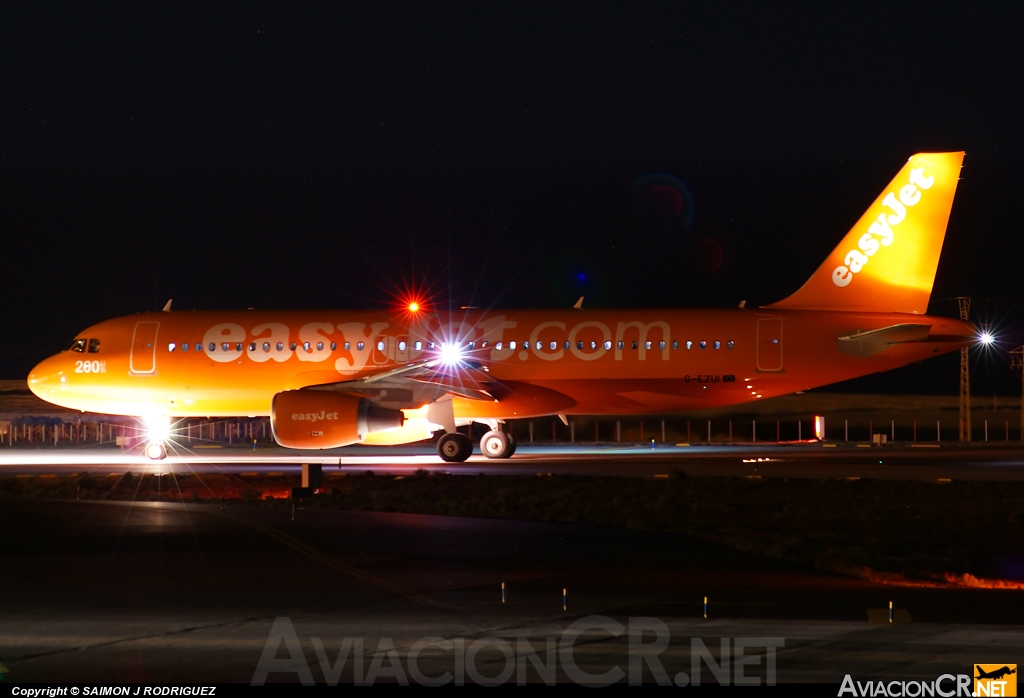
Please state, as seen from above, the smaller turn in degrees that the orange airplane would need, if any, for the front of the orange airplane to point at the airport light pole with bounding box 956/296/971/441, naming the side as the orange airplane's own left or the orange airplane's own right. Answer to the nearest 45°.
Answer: approximately 135° to the orange airplane's own right

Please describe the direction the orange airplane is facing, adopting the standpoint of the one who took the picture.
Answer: facing to the left of the viewer
